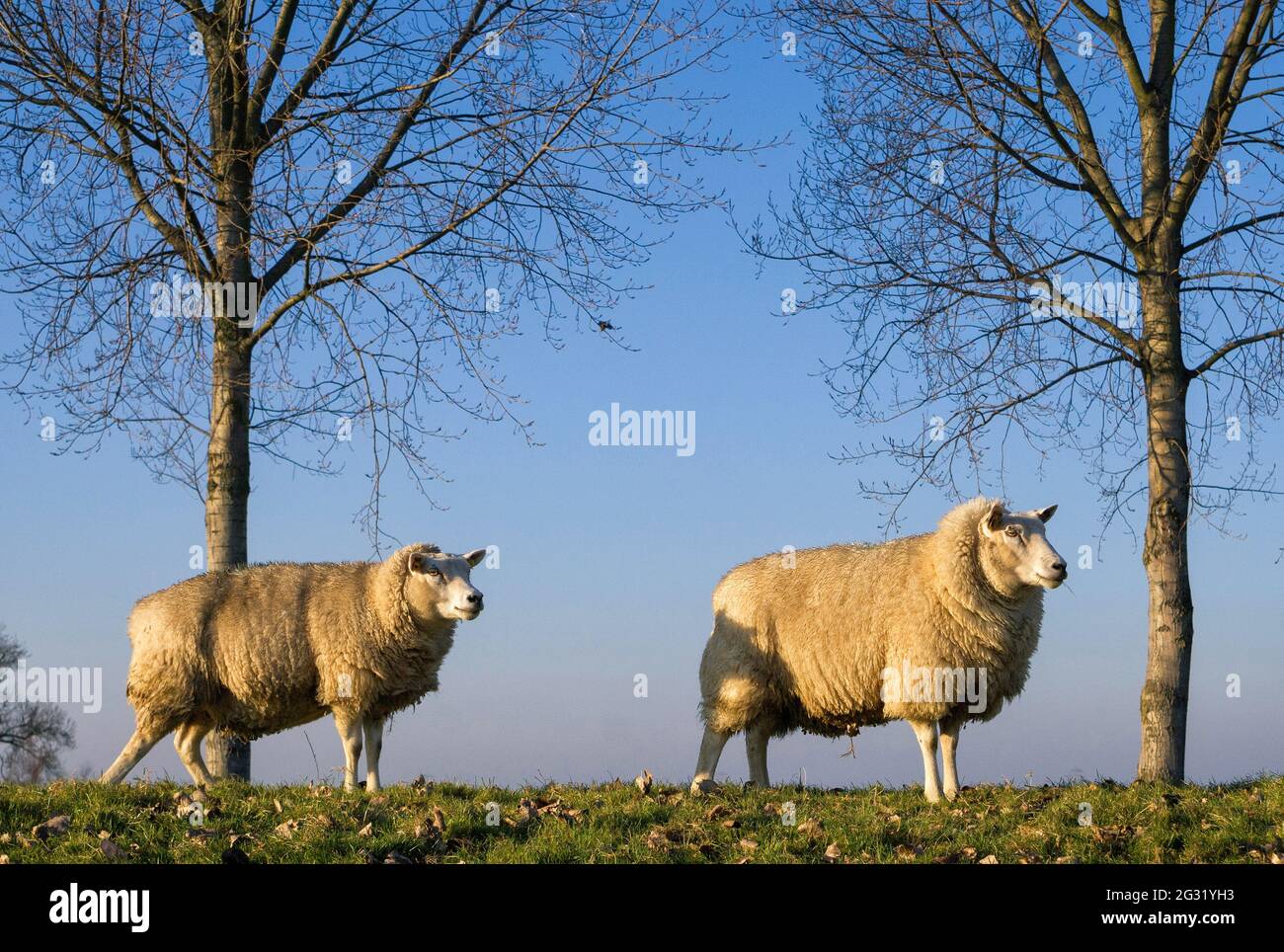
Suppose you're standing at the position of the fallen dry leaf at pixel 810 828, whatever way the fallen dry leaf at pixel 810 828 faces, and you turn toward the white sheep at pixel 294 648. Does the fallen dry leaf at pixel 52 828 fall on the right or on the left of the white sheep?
left

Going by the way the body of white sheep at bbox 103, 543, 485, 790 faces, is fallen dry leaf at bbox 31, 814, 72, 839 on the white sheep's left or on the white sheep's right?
on the white sheep's right

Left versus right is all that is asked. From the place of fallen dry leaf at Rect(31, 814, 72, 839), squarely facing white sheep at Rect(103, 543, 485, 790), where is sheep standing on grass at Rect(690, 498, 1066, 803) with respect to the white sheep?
right

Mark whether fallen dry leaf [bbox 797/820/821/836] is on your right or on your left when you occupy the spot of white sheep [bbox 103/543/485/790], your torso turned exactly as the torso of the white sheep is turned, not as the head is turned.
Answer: on your right

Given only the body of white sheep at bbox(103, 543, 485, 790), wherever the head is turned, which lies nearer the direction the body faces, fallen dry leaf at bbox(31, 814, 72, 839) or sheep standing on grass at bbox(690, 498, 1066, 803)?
the sheep standing on grass

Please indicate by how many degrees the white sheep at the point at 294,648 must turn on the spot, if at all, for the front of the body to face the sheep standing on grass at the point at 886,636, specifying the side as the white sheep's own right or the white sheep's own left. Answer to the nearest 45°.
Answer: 0° — it already faces it

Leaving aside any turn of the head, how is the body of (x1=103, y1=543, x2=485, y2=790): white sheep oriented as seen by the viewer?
to the viewer's right
